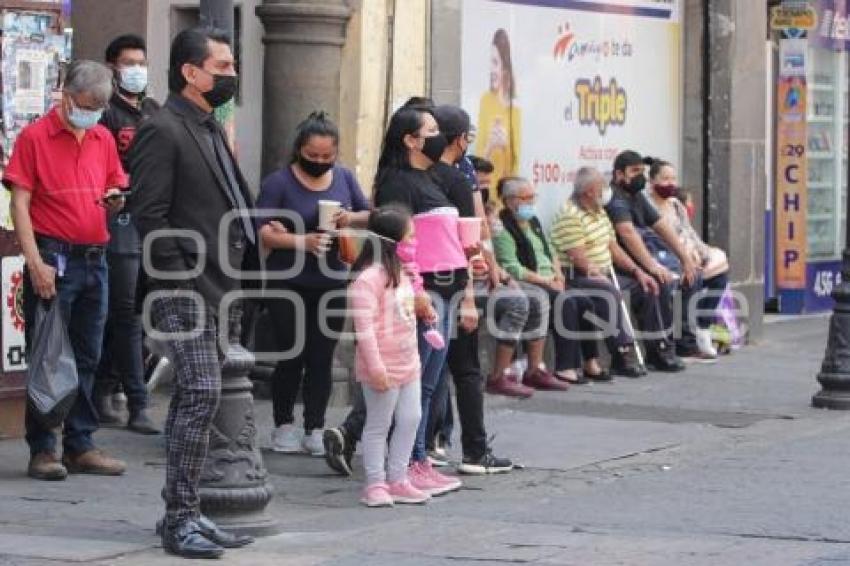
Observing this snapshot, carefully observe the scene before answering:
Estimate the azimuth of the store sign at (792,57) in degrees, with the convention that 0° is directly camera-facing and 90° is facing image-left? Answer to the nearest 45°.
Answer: approximately 0°

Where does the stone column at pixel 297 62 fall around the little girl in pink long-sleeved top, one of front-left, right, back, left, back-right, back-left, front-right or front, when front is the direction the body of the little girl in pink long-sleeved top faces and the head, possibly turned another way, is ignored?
back-left

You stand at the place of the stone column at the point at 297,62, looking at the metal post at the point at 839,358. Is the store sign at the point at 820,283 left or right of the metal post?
left

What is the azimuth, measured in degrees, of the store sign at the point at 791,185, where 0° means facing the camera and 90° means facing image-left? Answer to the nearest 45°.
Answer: approximately 0°

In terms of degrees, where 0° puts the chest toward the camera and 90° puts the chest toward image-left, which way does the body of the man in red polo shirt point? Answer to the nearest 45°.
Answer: approximately 315°

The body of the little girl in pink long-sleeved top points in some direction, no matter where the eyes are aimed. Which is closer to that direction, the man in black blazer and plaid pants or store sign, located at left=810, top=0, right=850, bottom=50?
the man in black blazer and plaid pants

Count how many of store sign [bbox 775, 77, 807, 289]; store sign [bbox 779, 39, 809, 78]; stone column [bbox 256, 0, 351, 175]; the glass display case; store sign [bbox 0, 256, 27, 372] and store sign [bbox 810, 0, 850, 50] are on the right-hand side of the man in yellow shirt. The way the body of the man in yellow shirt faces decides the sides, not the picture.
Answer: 2

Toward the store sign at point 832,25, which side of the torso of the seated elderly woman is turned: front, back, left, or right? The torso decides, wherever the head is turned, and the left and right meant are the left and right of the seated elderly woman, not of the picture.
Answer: left

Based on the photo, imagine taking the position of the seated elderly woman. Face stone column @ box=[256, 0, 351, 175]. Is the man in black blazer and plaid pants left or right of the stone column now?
left

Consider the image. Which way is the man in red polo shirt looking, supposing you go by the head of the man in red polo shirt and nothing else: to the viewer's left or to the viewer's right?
to the viewer's right
